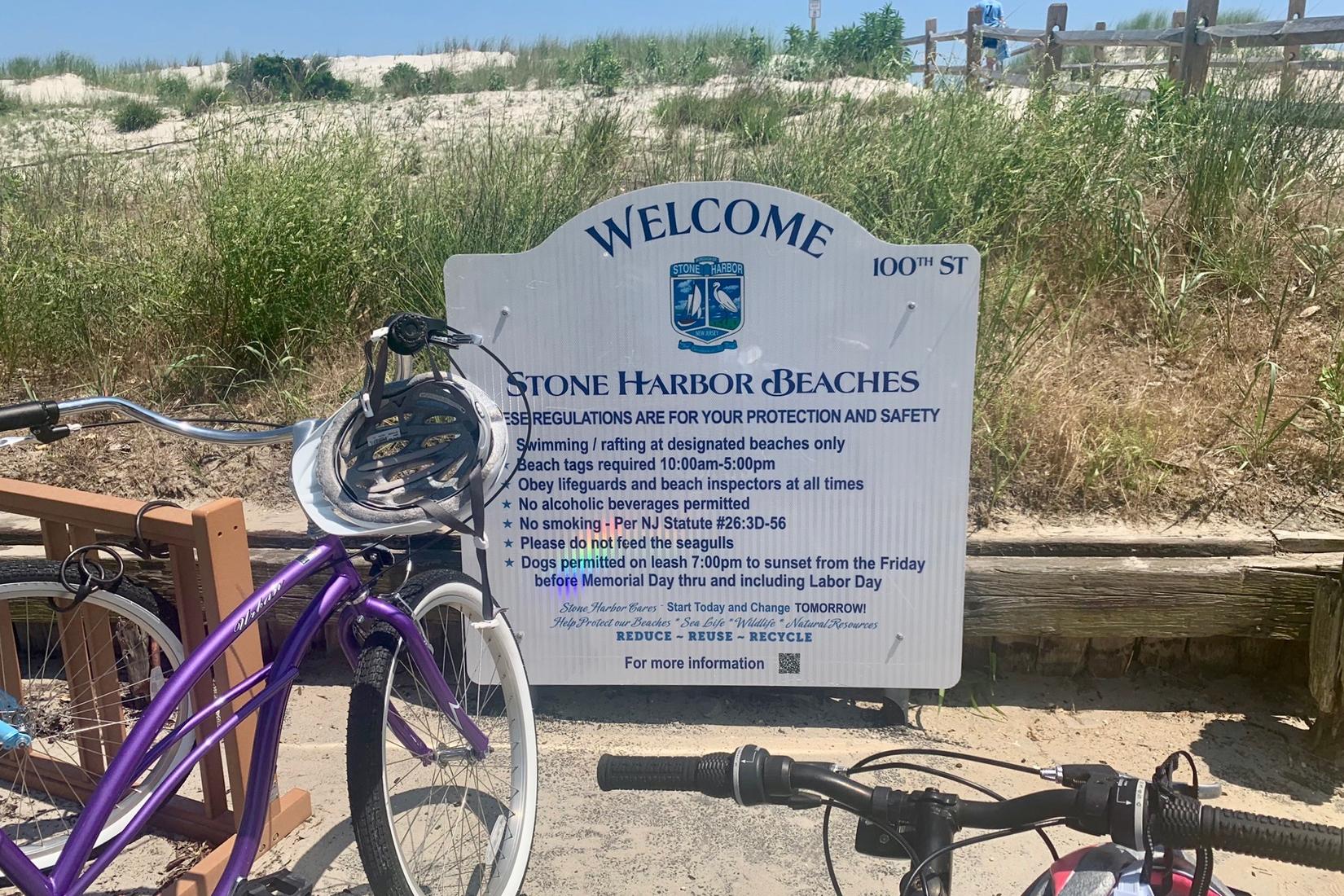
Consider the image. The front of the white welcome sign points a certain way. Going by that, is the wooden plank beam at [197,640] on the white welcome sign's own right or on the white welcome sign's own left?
on the white welcome sign's own right

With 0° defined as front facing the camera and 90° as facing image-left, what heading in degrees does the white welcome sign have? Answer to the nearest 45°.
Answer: approximately 0°

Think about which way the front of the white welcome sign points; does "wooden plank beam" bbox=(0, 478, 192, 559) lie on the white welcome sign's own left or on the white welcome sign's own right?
on the white welcome sign's own right

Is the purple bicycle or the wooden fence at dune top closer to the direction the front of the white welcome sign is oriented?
the purple bicycle

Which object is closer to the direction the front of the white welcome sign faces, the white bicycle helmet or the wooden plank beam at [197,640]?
the white bicycle helmet

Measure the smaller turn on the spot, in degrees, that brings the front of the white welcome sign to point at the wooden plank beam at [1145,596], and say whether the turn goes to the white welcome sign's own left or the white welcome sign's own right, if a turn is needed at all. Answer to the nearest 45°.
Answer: approximately 90° to the white welcome sign's own left

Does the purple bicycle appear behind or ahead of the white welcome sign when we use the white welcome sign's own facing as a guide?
ahead

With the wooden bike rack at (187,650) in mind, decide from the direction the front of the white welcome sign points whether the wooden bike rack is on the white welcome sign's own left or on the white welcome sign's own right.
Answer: on the white welcome sign's own right

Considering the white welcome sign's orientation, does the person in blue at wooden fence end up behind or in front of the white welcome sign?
behind

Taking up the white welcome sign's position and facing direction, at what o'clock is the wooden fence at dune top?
The wooden fence at dune top is roughly at 7 o'clock from the white welcome sign.
